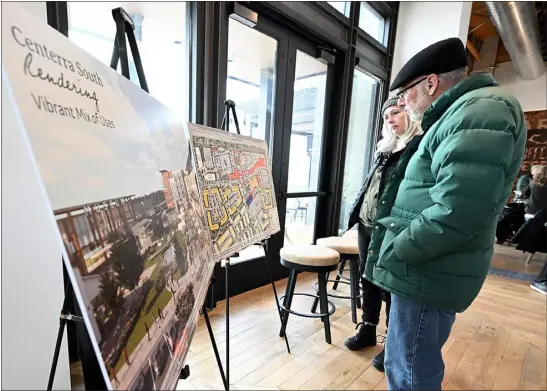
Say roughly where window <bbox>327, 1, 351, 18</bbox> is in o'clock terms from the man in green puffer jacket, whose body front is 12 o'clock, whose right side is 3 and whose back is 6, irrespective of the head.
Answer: The window is roughly at 2 o'clock from the man in green puffer jacket.

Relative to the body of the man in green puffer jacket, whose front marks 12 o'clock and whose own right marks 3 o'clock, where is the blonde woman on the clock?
The blonde woman is roughly at 2 o'clock from the man in green puffer jacket.

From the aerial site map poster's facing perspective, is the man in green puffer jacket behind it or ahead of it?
ahead

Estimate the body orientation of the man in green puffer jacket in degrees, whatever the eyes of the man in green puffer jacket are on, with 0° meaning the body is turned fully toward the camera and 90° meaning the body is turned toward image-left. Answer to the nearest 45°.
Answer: approximately 90°

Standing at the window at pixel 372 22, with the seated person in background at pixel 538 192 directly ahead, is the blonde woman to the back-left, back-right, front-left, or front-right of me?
back-right

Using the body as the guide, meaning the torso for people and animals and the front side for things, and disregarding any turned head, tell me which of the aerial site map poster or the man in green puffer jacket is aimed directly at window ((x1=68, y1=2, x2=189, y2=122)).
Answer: the man in green puffer jacket

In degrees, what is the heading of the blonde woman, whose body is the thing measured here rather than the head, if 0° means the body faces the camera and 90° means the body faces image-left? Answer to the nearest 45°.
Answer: approximately 45°

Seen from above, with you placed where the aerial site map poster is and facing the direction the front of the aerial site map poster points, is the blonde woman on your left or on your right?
on your left

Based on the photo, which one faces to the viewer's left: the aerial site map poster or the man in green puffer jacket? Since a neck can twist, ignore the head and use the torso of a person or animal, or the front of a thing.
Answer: the man in green puffer jacket

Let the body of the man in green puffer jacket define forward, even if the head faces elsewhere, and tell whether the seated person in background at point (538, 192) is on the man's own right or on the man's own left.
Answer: on the man's own right

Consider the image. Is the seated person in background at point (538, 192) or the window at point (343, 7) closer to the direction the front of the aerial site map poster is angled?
the seated person in background

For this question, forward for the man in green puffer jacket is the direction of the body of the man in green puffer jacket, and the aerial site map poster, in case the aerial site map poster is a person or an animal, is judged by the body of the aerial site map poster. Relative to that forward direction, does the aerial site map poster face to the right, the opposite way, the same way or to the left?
the opposite way

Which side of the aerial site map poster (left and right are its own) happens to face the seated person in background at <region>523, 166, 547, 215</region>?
left

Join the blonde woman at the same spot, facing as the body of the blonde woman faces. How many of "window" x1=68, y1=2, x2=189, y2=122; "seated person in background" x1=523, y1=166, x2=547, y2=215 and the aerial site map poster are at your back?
1

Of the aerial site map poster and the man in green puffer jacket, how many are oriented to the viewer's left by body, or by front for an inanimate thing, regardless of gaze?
1

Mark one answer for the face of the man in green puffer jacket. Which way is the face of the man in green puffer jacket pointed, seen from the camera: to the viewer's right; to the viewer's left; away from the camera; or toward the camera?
to the viewer's left

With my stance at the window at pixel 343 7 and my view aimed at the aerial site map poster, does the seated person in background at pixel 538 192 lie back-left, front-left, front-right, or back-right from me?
back-left

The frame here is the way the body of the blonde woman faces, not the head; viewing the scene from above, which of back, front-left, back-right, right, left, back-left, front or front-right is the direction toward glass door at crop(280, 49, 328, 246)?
right

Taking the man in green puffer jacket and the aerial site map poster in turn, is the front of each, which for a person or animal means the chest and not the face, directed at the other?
yes
